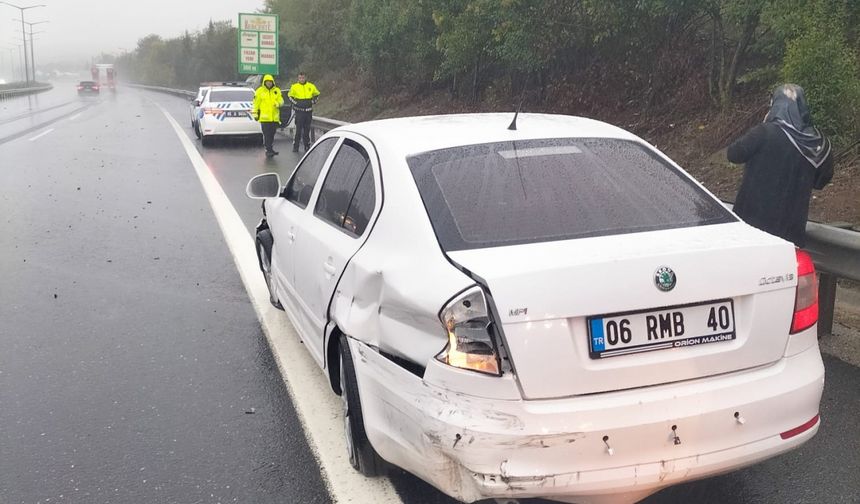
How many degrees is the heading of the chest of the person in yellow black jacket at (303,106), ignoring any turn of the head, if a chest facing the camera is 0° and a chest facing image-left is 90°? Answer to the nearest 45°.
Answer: approximately 0°

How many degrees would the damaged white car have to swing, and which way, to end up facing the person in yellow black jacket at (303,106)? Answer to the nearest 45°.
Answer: approximately 45° to its right

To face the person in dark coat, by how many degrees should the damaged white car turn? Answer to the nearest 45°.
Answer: approximately 90° to its right

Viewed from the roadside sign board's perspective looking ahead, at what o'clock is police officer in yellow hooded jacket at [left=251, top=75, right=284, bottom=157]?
The police officer in yellow hooded jacket is roughly at 12 o'clock from the roadside sign board.

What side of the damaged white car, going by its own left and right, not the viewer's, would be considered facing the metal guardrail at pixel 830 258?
right

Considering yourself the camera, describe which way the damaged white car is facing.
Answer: facing away from the viewer and to the left of the viewer

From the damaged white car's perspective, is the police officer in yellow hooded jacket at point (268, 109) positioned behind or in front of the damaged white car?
in front

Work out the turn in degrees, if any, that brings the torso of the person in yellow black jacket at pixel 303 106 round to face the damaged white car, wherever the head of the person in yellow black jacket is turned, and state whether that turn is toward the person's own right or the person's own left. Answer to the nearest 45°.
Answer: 0° — they already face it

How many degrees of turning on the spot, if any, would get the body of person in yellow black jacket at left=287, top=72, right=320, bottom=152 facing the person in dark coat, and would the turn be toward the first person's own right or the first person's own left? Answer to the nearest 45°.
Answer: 0° — they already face them

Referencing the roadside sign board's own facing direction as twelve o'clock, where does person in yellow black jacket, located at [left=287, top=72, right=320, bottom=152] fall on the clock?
The person in yellow black jacket is roughly at 12 o'clock from the roadside sign board.
